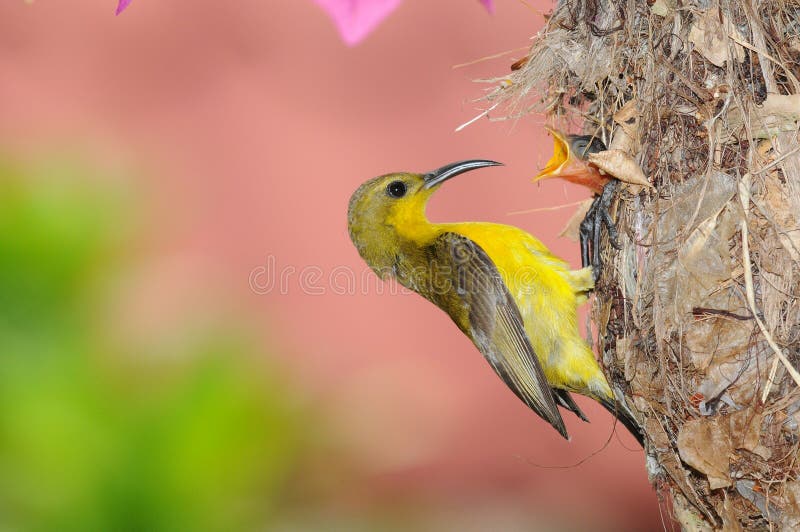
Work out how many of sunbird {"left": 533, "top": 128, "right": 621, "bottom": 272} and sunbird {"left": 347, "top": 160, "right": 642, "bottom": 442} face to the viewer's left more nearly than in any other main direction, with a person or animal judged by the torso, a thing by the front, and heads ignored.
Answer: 1

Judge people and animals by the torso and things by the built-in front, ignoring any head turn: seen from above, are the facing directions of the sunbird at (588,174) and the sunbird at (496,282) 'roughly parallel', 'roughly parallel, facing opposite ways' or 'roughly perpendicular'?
roughly parallel, facing opposite ways

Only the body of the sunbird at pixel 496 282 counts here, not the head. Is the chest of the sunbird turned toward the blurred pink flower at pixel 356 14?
no

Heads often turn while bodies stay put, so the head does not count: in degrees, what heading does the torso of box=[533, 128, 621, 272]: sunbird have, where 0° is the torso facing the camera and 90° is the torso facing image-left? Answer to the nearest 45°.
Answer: approximately 90°
